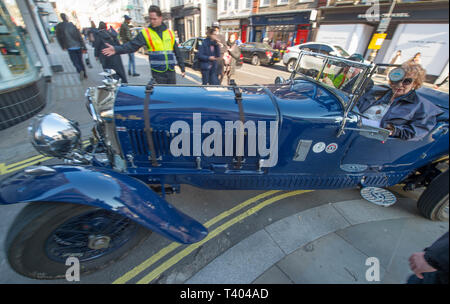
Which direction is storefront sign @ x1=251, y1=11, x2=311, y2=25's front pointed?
toward the camera

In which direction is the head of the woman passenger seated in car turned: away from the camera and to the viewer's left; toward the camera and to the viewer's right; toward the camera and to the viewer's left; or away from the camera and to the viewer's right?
toward the camera and to the viewer's left

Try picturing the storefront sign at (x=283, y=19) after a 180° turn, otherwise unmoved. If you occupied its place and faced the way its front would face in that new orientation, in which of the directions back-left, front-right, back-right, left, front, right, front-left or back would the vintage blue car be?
back

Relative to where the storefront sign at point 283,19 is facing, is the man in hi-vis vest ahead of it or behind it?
ahead

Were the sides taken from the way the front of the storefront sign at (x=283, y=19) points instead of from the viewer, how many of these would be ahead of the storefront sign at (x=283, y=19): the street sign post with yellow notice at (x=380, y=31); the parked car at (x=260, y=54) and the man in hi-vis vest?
3

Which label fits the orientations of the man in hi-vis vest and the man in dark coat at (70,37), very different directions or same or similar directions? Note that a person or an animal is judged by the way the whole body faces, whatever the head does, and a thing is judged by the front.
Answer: very different directions

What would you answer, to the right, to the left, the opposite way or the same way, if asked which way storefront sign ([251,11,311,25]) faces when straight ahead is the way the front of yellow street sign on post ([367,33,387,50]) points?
the same way

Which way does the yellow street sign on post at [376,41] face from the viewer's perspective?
toward the camera

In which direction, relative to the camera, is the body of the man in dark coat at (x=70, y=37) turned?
away from the camera

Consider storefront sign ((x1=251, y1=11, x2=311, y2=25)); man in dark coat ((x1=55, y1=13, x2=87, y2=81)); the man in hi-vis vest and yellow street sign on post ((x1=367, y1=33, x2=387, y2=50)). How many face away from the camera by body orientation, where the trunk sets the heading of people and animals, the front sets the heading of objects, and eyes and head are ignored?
1

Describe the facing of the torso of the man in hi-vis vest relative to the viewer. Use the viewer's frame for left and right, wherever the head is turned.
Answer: facing the viewer
